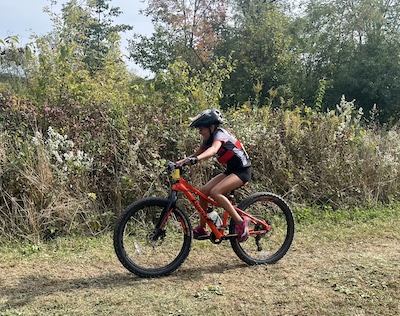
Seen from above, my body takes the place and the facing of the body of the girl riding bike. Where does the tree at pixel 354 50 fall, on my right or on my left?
on my right

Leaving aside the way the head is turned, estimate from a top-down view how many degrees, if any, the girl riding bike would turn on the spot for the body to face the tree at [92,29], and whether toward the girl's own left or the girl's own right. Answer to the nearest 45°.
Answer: approximately 90° to the girl's own right

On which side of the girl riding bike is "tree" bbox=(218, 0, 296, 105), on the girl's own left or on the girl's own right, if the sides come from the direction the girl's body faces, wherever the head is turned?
on the girl's own right

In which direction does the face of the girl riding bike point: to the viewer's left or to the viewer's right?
to the viewer's left

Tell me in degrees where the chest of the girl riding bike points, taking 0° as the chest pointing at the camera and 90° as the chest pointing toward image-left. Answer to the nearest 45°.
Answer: approximately 90°
